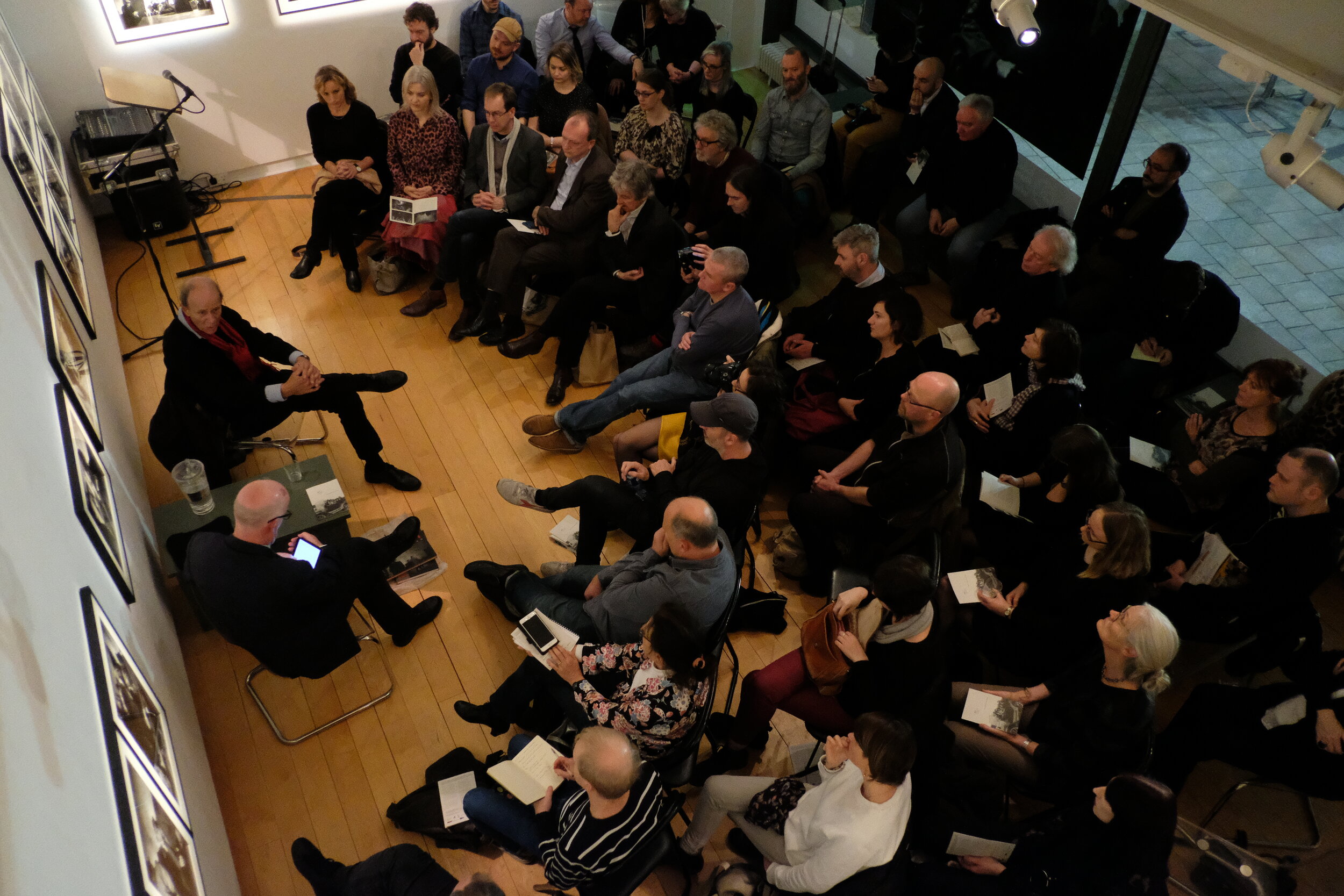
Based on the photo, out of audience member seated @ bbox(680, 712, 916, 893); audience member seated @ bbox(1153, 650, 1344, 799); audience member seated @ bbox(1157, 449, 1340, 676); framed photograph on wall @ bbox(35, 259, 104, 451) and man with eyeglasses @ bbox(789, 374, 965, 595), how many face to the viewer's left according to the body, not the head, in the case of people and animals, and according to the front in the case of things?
4

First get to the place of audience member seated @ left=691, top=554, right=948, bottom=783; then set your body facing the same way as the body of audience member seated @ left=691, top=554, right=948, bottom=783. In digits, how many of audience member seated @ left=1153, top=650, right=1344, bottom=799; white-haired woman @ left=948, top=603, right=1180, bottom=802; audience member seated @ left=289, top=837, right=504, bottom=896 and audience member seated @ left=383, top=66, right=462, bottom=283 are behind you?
2

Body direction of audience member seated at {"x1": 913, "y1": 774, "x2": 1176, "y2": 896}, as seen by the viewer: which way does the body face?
to the viewer's left

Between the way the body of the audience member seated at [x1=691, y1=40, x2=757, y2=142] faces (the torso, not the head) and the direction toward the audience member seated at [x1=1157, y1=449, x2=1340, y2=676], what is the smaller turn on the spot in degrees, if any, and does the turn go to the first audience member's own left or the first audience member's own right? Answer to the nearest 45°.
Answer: approximately 90° to the first audience member's own left

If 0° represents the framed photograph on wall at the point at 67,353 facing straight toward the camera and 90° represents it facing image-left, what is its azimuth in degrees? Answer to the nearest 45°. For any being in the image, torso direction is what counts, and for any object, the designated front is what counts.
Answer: approximately 270°

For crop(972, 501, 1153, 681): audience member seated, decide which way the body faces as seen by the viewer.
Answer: to the viewer's left

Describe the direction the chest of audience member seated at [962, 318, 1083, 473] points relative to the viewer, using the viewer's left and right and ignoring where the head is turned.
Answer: facing to the left of the viewer

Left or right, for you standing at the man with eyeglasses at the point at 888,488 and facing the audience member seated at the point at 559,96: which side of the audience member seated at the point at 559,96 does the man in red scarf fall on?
left

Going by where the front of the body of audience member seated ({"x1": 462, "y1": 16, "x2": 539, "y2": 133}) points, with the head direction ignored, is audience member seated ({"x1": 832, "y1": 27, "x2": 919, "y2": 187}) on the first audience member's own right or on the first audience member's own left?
on the first audience member's own left

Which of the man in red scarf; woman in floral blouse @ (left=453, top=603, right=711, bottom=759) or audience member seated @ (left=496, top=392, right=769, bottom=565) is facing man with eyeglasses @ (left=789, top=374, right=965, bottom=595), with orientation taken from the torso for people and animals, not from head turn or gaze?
the man in red scarf

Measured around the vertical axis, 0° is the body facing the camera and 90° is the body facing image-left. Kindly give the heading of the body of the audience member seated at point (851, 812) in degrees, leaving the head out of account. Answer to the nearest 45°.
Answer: approximately 90°

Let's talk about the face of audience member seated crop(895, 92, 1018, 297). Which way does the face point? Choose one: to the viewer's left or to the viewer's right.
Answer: to the viewer's left

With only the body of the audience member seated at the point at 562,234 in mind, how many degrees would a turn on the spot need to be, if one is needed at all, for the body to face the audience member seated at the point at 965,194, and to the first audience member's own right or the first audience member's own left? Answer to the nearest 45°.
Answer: approximately 135° to the first audience member's own left

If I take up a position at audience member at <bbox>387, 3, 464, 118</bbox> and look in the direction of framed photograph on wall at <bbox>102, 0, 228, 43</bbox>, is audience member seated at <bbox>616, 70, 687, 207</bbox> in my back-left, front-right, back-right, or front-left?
back-left
